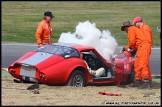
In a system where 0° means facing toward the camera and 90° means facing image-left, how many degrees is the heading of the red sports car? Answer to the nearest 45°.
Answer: approximately 225°
